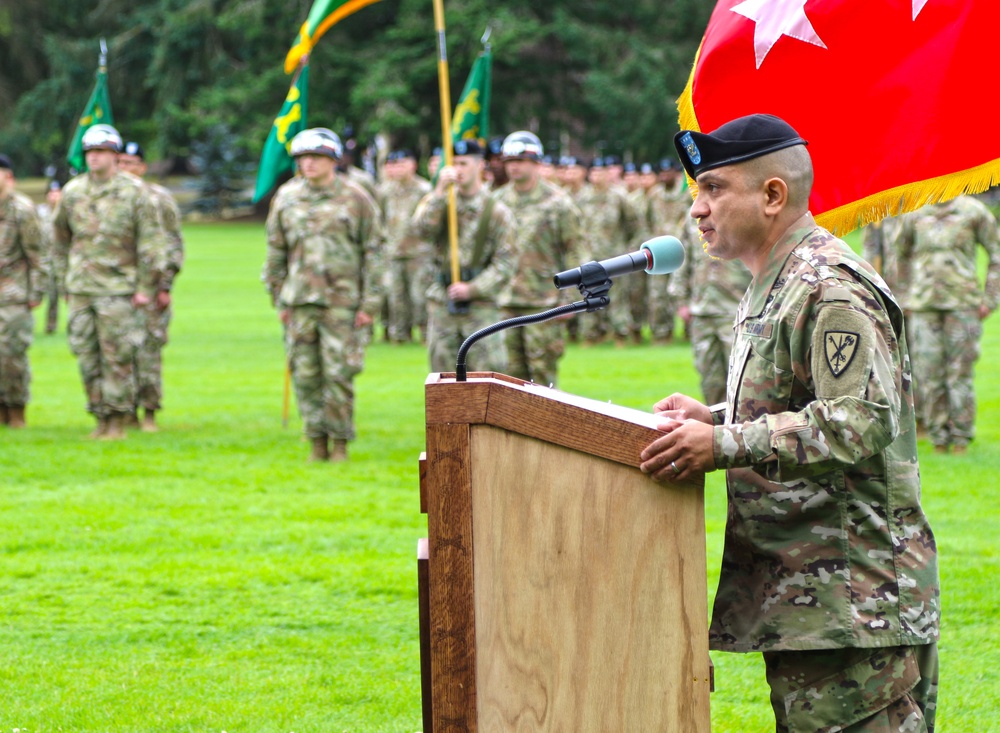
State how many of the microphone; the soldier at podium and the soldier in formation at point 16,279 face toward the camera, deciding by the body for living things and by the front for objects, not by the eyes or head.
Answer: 1

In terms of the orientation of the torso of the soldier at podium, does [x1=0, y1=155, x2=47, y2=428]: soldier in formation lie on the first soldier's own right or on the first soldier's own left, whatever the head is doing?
on the first soldier's own right

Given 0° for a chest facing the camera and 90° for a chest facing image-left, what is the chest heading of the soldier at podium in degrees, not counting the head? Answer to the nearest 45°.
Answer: approximately 90°

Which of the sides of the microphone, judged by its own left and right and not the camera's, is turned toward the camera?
right

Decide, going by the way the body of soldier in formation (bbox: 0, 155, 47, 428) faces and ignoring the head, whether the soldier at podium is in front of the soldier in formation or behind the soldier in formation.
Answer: in front

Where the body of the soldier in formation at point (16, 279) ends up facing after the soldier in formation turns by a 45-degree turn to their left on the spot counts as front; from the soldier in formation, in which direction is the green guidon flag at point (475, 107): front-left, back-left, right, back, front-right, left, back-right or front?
front-left

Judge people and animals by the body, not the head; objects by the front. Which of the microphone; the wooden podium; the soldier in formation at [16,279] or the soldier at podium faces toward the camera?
the soldier in formation

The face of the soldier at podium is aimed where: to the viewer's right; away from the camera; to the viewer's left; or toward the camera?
to the viewer's left

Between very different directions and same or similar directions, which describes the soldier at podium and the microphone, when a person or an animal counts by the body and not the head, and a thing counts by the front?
very different directions
